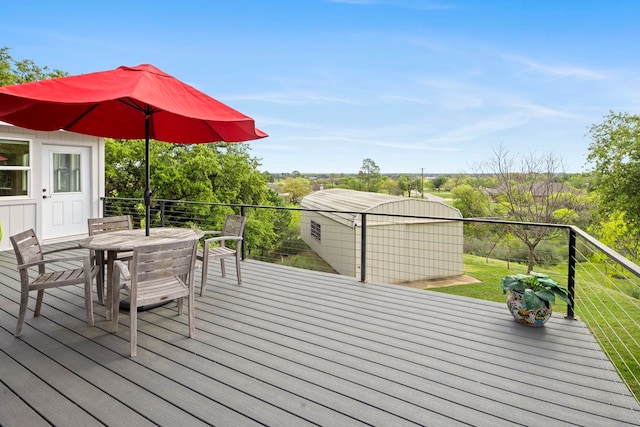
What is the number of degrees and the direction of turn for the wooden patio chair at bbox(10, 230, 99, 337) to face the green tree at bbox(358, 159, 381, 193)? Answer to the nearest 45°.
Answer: approximately 45° to its left

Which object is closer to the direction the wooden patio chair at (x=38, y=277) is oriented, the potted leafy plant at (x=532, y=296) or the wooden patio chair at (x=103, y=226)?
the potted leafy plant

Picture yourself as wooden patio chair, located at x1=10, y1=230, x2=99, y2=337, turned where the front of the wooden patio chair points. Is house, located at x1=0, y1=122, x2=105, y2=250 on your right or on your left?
on your left

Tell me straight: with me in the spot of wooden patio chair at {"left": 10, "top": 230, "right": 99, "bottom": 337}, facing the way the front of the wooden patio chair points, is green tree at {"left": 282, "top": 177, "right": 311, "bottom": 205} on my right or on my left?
on my left

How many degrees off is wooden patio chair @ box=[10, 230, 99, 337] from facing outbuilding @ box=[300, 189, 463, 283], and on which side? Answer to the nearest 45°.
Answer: approximately 45° to its left

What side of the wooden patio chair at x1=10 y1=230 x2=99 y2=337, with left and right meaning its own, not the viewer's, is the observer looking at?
right

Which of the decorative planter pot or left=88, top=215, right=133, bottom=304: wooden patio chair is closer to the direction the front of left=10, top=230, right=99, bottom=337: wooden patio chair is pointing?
the decorative planter pot
